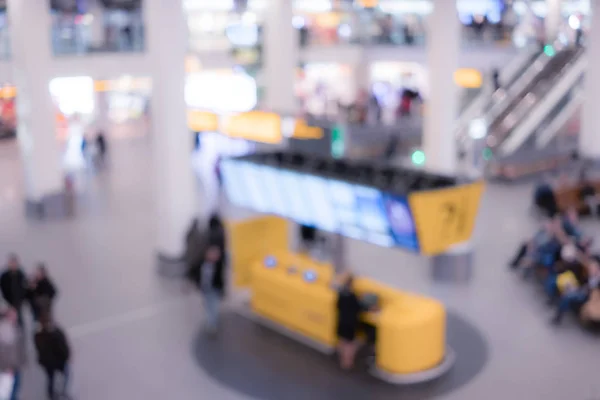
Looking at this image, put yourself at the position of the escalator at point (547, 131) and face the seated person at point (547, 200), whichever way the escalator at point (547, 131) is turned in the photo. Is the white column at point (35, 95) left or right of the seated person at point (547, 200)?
right

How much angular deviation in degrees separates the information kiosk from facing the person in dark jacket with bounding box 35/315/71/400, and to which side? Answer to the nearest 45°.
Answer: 0° — it already faces them

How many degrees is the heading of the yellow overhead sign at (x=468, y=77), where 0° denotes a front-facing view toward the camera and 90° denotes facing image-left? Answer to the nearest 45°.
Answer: approximately 0°

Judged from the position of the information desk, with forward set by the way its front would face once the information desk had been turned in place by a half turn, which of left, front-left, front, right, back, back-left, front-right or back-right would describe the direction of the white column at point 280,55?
front-left

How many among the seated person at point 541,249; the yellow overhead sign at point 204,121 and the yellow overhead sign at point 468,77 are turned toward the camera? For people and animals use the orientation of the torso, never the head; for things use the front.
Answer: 2

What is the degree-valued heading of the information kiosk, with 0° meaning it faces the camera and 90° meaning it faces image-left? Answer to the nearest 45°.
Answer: approximately 45°

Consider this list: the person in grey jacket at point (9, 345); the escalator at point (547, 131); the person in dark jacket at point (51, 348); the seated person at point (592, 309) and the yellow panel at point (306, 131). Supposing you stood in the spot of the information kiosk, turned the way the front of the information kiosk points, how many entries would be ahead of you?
2

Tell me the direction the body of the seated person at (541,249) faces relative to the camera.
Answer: to the viewer's left

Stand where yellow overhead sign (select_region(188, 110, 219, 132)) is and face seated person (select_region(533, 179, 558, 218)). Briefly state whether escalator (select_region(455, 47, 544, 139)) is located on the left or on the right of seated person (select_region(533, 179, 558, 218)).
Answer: left

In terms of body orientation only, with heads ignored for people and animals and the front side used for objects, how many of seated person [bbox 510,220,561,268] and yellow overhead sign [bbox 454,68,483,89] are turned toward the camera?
1

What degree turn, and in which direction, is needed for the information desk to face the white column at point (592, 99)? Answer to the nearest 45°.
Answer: approximately 180°
